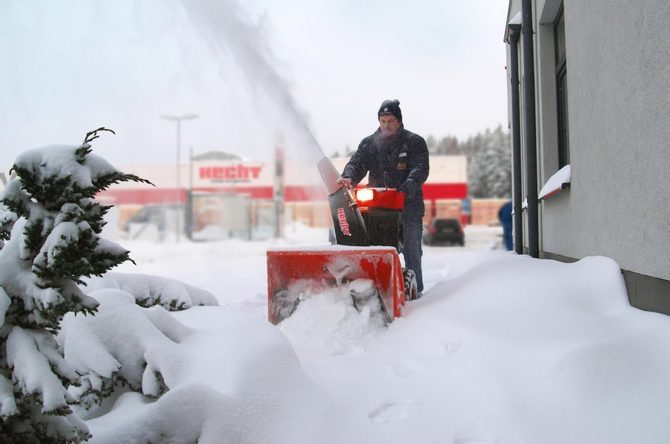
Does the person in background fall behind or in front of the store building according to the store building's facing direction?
in front

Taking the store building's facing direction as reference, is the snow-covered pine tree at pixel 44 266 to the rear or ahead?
ahead

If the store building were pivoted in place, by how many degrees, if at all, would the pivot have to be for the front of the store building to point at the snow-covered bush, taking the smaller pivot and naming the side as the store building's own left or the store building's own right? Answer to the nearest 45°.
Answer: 0° — it already faces it

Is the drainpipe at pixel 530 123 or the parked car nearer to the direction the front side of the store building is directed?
the drainpipe

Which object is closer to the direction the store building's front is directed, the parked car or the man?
the man

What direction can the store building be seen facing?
toward the camera

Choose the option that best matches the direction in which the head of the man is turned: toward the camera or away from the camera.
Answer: toward the camera

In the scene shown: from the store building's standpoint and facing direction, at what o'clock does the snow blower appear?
The snow blower is roughly at 12 o'clock from the store building.

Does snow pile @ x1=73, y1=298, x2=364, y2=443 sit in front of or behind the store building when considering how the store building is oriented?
in front

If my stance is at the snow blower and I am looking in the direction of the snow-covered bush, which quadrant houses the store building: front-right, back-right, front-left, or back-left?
back-right

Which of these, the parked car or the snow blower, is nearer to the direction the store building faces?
the snow blower

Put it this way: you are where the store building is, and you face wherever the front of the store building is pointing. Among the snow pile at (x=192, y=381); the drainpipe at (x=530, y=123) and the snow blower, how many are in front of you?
3

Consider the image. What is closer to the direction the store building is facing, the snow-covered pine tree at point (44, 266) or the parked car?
the snow-covered pine tree

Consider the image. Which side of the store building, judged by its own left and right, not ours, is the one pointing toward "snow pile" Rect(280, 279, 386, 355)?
front

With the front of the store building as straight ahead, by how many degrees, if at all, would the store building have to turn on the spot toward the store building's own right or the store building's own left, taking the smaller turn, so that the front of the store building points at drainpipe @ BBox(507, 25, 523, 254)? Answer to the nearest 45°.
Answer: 0° — it already faces it
